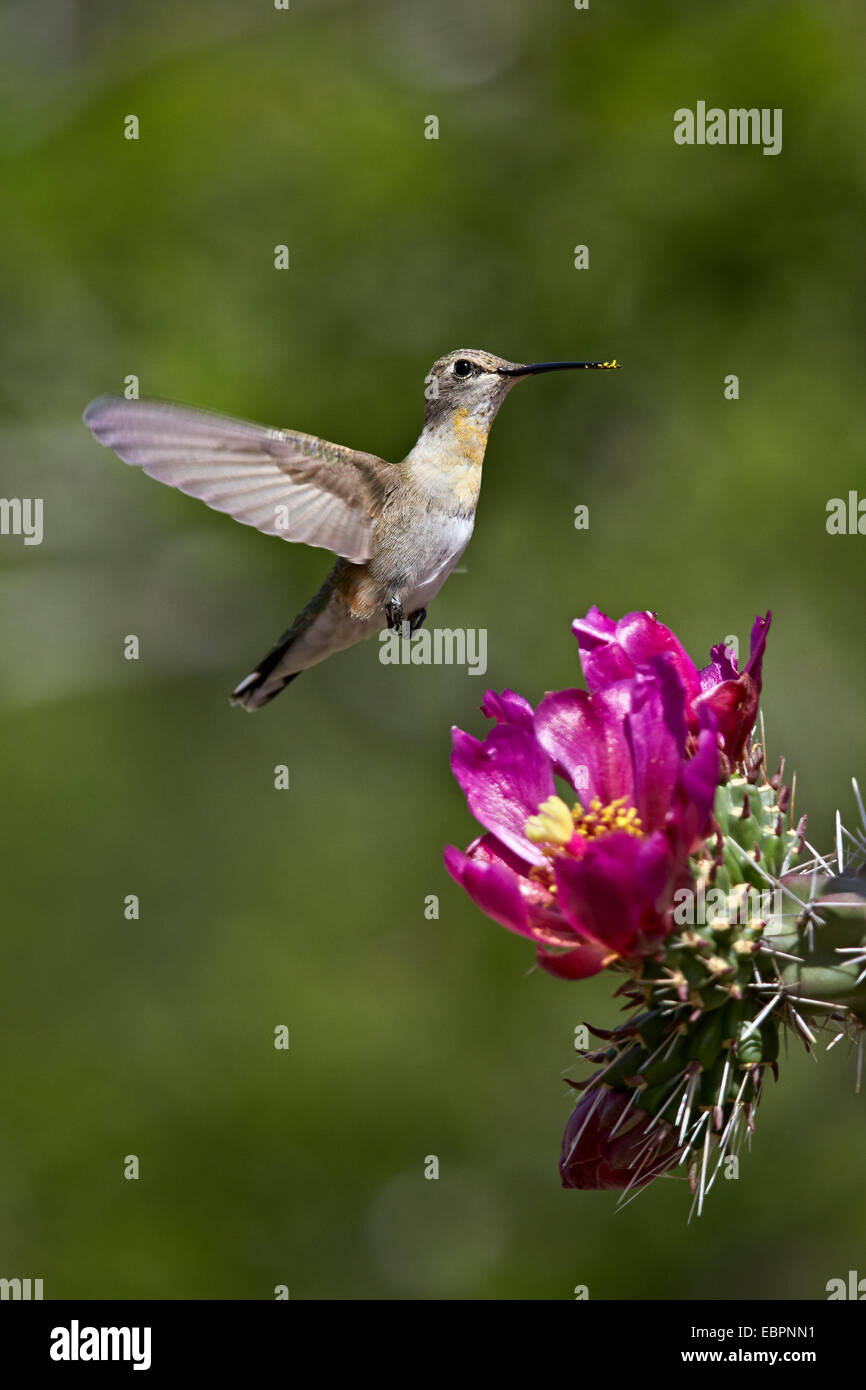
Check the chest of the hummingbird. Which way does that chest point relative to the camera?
to the viewer's right
